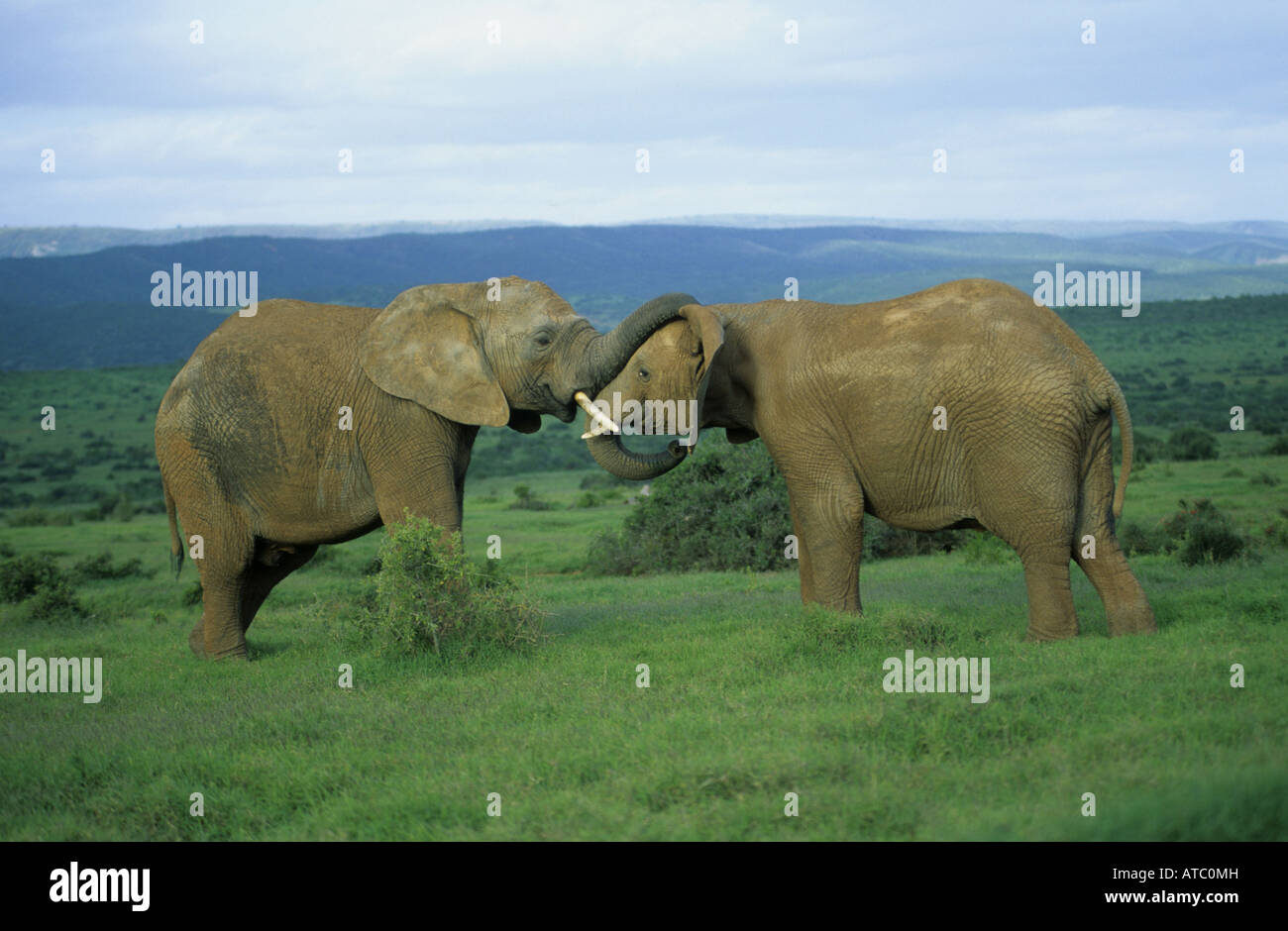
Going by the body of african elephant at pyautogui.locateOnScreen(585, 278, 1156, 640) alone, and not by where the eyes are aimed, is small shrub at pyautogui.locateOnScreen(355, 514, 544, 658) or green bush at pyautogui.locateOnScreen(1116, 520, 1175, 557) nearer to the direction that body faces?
the small shrub

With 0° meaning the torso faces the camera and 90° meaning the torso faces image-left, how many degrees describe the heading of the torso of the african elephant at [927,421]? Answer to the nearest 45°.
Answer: approximately 90°

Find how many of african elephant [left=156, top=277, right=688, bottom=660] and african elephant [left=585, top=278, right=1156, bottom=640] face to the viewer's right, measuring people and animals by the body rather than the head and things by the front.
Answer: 1

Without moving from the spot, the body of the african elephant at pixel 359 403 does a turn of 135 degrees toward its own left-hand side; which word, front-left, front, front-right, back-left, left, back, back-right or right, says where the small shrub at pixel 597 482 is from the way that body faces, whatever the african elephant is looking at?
front-right

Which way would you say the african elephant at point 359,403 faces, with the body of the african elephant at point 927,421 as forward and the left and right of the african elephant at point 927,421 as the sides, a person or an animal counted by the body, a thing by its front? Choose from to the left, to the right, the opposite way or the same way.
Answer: the opposite way

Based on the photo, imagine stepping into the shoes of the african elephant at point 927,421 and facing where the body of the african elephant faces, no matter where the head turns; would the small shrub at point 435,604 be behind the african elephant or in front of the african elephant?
in front

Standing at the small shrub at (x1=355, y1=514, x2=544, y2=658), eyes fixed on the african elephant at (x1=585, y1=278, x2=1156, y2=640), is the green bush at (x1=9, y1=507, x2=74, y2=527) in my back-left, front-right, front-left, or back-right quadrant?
back-left

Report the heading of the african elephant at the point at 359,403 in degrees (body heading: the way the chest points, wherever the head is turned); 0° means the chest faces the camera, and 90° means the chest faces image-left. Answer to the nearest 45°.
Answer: approximately 270°

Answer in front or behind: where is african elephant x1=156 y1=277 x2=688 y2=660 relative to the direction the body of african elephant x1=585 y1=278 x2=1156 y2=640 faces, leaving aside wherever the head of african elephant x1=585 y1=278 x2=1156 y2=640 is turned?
in front

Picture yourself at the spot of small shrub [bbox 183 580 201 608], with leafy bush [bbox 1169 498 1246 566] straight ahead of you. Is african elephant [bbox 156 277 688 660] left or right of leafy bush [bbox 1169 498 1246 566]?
right
